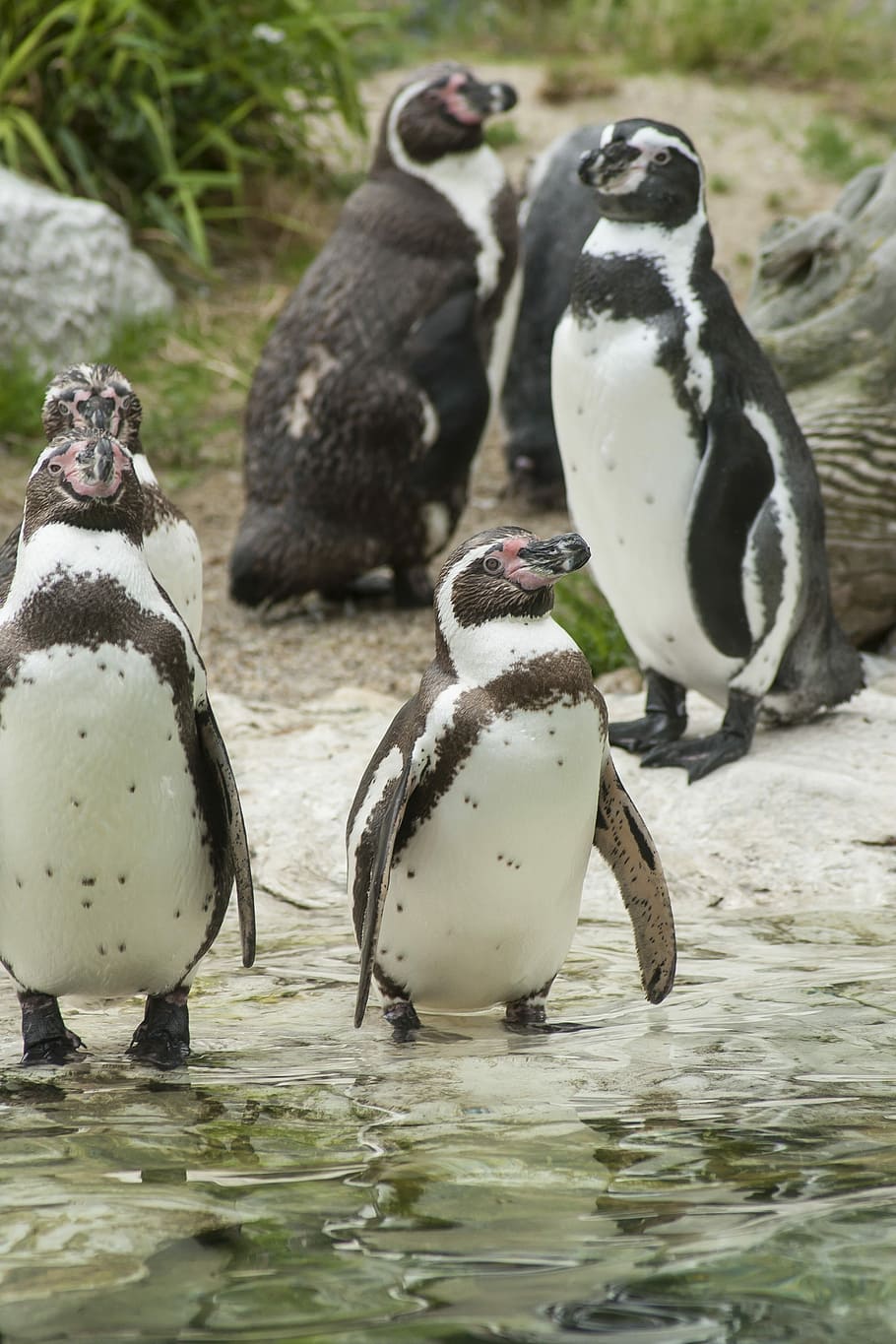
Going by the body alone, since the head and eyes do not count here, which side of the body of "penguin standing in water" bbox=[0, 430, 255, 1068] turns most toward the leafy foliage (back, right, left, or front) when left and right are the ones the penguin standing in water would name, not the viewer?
back

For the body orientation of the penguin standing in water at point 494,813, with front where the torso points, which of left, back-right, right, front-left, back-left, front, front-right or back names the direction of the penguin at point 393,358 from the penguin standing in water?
back-left

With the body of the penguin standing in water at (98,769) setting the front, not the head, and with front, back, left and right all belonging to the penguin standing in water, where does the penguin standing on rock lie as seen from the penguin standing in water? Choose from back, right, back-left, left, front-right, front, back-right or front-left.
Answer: back-left

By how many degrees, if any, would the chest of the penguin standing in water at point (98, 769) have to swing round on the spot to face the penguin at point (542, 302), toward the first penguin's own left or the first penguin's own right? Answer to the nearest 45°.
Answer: approximately 180°

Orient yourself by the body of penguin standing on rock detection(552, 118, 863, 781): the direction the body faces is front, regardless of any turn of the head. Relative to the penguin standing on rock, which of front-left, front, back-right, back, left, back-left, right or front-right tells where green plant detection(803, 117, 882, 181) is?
back-right

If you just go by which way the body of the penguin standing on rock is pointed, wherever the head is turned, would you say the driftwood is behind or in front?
behind

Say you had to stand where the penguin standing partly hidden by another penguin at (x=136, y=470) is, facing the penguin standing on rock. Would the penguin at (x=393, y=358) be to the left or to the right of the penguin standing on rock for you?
left

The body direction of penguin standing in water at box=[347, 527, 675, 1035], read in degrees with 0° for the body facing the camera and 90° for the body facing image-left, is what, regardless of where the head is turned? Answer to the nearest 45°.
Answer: approximately 315°

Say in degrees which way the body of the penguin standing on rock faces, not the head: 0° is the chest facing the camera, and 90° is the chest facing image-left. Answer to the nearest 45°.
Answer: approximately 45°

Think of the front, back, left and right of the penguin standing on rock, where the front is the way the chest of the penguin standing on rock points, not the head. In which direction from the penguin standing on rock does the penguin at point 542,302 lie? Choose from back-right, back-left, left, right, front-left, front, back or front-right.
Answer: back-right
